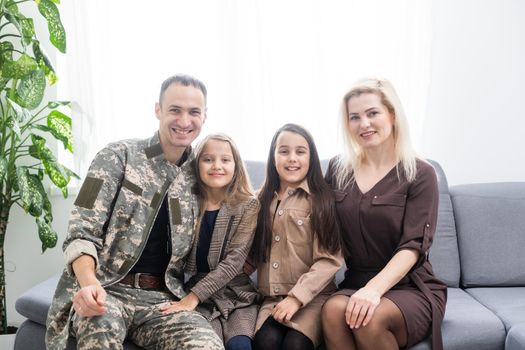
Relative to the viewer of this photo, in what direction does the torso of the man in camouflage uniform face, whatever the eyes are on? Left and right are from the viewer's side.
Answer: facing the viewer and to the right of the viewer

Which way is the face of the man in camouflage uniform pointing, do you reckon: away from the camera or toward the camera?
toward the camera

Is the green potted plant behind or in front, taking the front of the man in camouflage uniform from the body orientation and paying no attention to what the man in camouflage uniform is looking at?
behind

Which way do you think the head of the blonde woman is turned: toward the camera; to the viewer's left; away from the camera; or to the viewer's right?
toward the camera

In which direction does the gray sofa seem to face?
toward the camera

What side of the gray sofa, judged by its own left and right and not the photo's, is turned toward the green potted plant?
right

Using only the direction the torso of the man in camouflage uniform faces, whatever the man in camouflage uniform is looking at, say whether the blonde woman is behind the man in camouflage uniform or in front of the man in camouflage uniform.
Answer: in front
